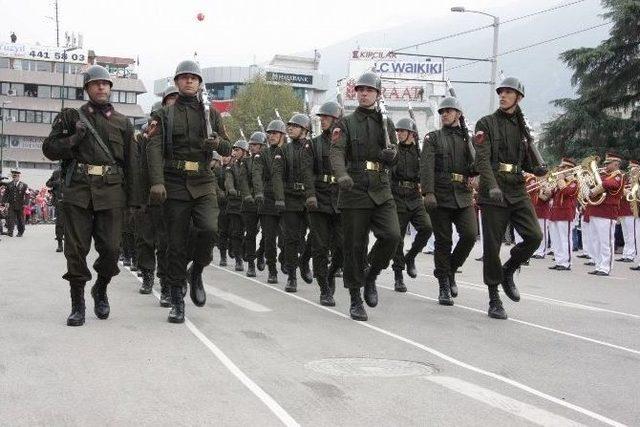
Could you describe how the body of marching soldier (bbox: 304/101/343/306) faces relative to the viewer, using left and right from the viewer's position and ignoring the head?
facing the viewer and to the right of the viewer

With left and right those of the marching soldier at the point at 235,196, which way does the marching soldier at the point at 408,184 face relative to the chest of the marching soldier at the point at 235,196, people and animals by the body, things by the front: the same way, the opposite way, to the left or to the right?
the same way

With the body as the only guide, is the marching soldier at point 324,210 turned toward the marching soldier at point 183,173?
no

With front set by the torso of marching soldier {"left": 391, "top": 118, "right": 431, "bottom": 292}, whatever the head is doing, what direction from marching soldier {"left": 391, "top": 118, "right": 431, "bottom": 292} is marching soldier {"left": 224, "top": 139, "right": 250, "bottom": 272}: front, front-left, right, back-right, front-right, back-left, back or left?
back

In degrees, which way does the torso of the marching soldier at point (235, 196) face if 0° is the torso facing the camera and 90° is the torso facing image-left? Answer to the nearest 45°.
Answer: approximately 315°

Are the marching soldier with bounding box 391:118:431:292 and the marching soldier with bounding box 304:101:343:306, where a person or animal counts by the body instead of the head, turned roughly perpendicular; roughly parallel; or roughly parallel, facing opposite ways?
roughly parallel

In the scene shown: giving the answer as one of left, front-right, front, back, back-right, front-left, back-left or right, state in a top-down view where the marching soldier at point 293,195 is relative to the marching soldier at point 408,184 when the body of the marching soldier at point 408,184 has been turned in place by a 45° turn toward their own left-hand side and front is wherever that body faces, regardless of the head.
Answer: back

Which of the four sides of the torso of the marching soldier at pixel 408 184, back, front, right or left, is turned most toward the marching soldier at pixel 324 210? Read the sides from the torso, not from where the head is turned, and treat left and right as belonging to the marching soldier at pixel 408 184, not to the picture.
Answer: right

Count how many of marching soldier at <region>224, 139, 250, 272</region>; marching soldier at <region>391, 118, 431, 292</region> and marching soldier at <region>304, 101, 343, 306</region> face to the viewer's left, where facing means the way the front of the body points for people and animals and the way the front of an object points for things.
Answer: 0

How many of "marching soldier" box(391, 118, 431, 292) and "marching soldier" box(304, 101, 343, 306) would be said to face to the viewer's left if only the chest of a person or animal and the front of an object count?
0

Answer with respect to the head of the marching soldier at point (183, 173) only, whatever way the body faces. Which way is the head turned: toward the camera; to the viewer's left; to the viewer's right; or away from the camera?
toward the camera

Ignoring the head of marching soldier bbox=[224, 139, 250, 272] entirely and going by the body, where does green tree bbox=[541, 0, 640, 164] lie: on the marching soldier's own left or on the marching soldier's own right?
on the marching soldier's own left

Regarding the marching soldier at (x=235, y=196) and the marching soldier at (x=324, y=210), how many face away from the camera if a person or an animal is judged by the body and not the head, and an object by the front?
0
